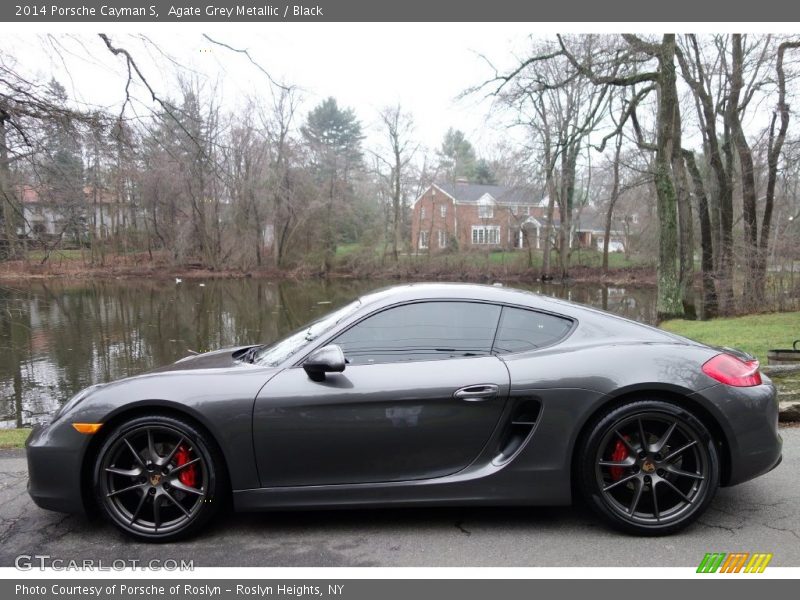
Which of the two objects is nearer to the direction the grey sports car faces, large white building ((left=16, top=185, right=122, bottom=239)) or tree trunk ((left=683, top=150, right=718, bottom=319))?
the large white building

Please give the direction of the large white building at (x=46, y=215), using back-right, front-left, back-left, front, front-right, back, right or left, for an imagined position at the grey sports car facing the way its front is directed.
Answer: front-right

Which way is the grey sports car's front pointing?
to the viewer's left

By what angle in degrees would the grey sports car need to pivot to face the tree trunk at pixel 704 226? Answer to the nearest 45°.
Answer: approximately 135° to its right
